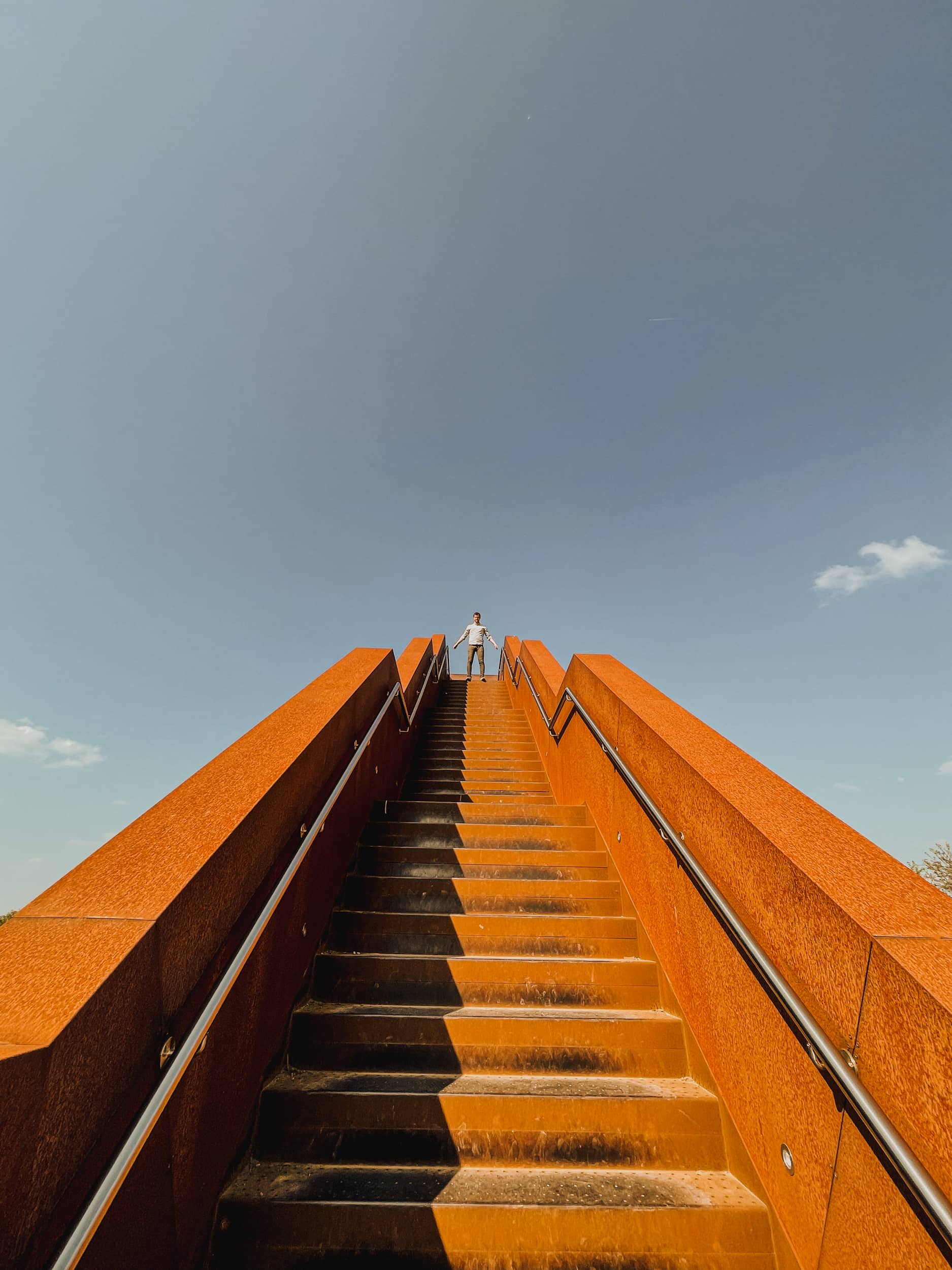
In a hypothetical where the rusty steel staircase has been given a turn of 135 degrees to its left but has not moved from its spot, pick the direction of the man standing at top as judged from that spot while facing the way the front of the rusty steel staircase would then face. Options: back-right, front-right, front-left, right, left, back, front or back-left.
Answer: front-left

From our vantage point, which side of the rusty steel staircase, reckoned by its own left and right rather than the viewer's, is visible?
front
